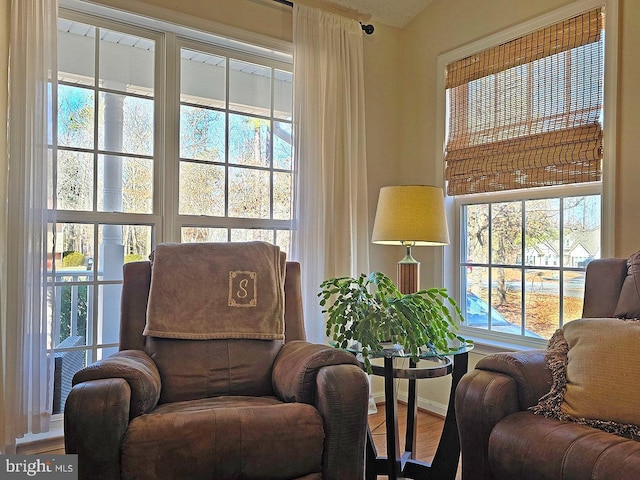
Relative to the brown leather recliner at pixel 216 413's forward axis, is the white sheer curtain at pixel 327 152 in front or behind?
behind

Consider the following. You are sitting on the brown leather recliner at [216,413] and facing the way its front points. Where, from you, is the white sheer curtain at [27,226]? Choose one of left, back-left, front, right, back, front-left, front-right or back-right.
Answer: back-right

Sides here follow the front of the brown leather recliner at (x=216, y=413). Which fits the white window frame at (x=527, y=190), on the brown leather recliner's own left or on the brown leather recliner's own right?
on the brown leather recliner's own left

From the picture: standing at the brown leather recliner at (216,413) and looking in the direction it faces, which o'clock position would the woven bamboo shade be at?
The woven bamboo shade is roughly at 8 o'clock from the brown leather recliner.

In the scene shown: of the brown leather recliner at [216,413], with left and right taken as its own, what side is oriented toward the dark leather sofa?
left

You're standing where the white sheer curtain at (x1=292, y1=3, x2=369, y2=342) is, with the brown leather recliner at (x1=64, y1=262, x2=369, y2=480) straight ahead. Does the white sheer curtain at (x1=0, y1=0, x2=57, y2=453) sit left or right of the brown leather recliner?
right

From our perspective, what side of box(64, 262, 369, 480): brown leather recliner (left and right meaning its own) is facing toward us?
front

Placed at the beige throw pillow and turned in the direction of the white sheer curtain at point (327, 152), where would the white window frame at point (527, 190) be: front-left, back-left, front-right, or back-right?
front-right

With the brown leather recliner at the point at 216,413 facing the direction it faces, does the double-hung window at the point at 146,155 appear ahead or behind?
behind

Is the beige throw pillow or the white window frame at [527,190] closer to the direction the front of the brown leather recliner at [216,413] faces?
the beige throw pillow

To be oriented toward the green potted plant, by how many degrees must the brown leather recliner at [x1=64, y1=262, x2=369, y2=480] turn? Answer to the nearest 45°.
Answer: approximately 90° to its left
